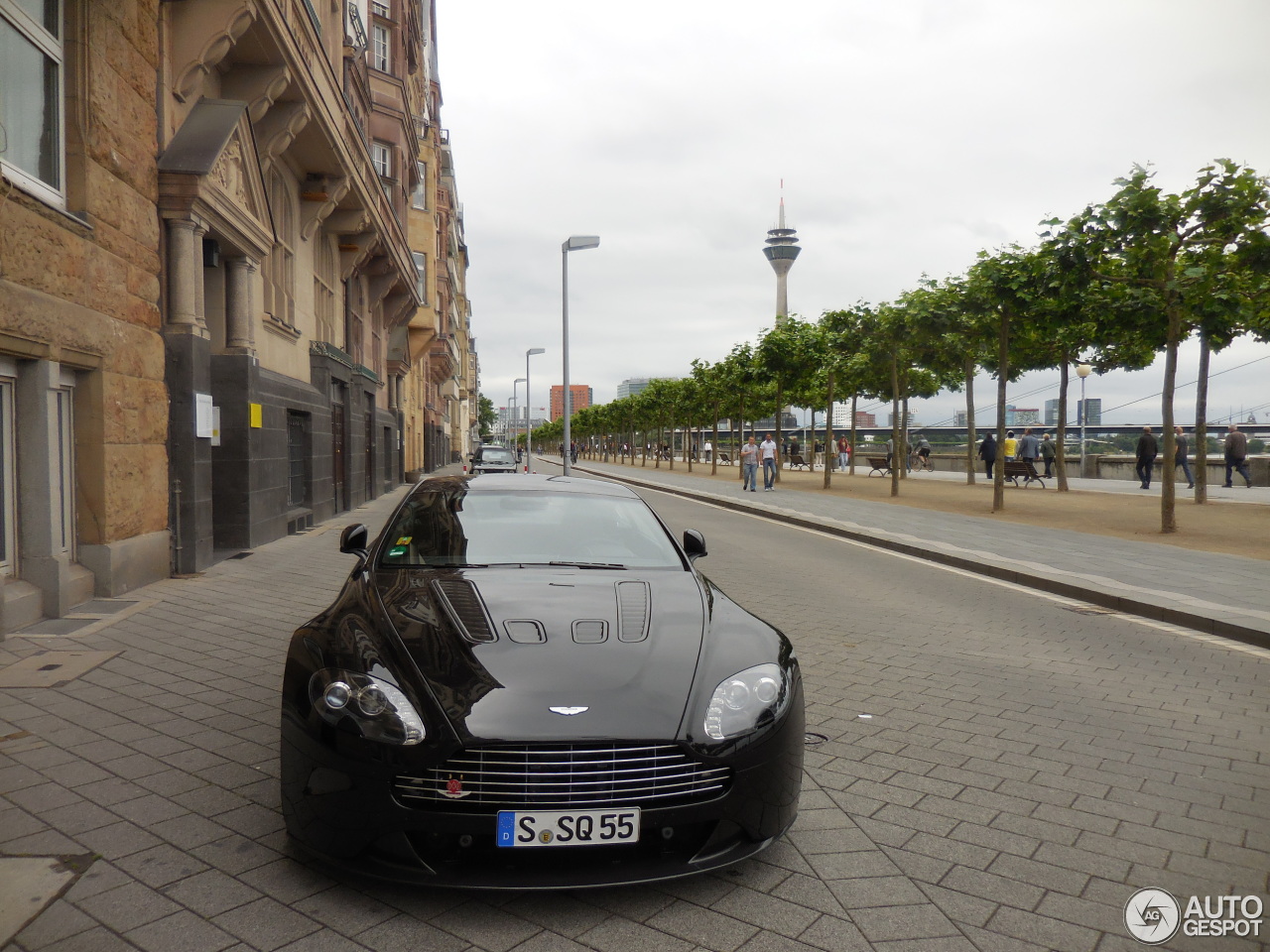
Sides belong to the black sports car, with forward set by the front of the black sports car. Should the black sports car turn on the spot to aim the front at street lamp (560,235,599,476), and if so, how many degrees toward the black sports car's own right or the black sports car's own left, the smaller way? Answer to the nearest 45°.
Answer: approximately 180°

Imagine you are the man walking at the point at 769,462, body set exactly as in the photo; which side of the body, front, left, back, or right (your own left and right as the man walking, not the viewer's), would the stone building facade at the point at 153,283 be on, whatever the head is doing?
front

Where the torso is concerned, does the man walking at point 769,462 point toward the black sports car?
yes

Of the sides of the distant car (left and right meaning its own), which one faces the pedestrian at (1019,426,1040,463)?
left

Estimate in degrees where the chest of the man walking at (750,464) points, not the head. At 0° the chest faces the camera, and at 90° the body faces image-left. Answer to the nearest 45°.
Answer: approximately 0°

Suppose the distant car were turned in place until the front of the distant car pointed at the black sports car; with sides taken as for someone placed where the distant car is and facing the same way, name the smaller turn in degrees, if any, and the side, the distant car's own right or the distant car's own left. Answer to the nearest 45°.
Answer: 0° — it already faces it

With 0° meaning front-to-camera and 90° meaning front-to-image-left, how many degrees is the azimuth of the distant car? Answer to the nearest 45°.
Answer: approximately 0°

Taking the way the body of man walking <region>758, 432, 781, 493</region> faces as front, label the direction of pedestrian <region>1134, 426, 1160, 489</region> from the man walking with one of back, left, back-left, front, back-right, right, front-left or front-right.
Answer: left
